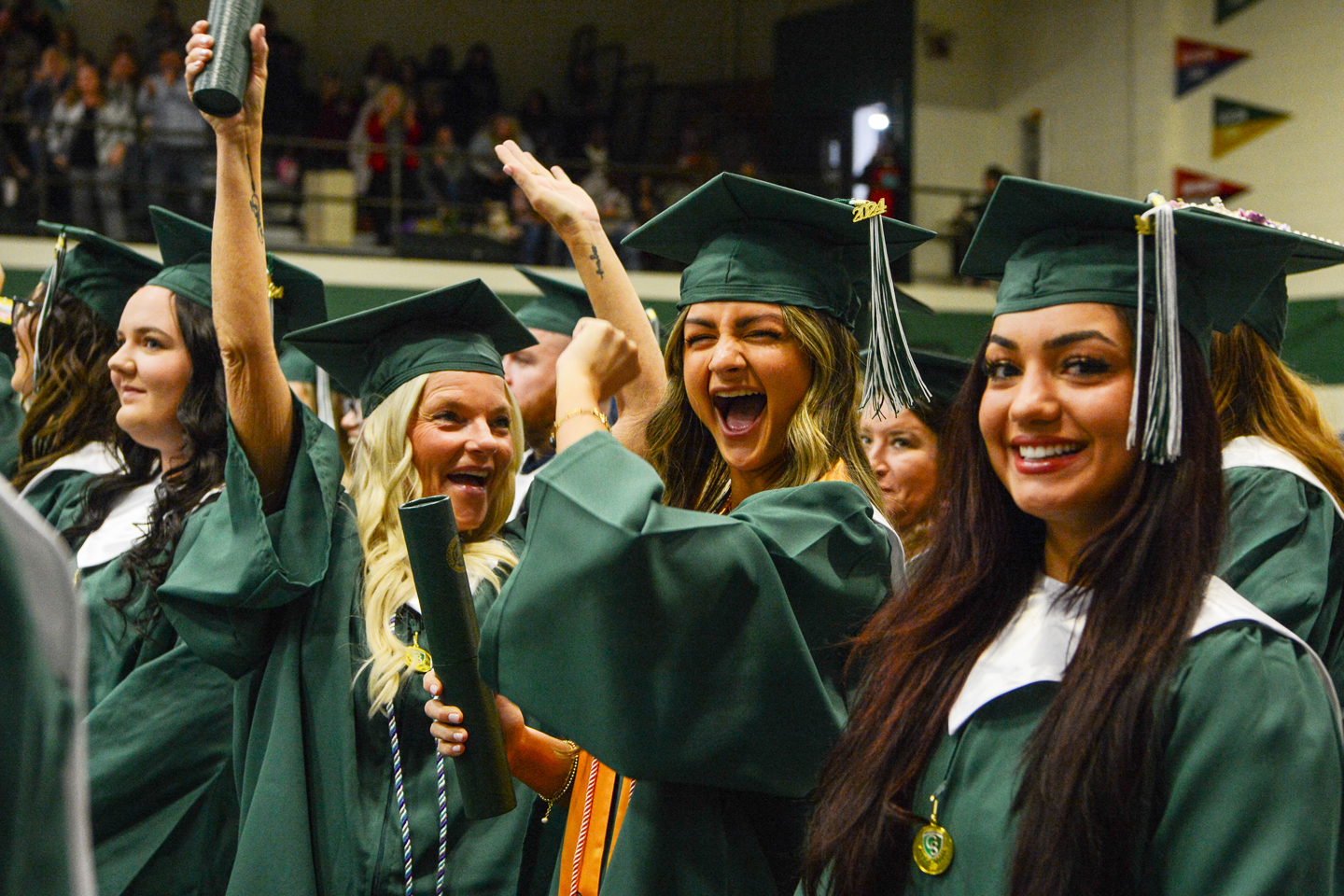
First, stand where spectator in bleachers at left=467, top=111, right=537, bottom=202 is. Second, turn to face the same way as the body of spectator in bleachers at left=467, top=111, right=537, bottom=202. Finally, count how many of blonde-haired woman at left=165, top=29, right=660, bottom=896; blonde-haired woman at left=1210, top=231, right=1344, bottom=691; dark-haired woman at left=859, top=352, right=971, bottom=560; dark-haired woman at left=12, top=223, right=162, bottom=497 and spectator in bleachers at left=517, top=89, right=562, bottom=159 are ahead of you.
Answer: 4

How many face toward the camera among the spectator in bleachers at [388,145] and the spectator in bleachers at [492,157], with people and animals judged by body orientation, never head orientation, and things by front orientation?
2

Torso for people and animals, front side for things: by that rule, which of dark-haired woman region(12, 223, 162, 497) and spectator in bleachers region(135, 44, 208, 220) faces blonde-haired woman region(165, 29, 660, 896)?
the spectator in bleachers

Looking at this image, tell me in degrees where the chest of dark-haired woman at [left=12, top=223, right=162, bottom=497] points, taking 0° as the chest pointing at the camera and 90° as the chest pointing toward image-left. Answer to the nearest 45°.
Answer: approximately 135°

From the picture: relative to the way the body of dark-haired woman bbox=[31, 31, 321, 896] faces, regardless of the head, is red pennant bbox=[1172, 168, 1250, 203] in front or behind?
behind

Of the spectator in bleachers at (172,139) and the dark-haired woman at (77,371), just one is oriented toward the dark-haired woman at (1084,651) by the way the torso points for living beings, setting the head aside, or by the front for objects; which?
the spectator in bleachers

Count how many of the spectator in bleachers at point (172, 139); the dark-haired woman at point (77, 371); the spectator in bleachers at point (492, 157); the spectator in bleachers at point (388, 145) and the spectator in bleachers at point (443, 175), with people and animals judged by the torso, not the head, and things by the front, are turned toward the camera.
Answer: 4
